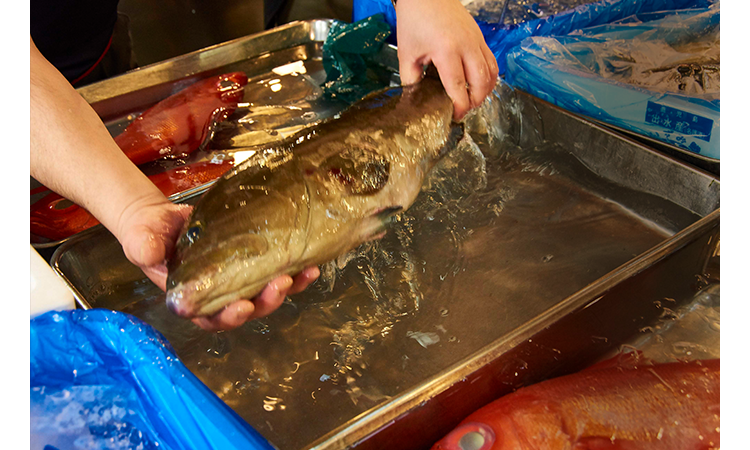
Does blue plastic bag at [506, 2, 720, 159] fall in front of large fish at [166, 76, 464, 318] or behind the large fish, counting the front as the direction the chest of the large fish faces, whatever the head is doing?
behind

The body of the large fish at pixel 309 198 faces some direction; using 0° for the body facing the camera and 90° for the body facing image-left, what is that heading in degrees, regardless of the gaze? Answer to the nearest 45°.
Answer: approximately 45°

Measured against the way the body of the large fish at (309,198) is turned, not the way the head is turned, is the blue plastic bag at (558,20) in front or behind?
behind

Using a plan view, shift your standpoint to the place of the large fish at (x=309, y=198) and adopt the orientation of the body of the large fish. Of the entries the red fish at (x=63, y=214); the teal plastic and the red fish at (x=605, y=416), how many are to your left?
1

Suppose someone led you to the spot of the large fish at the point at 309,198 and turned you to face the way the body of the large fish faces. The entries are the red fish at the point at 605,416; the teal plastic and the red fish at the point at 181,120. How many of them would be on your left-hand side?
1

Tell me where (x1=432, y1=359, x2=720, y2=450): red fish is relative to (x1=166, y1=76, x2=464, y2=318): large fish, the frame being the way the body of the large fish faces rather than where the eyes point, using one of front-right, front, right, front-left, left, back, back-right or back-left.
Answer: left

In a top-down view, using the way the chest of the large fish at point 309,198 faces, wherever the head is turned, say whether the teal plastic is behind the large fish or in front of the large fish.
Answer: behind
